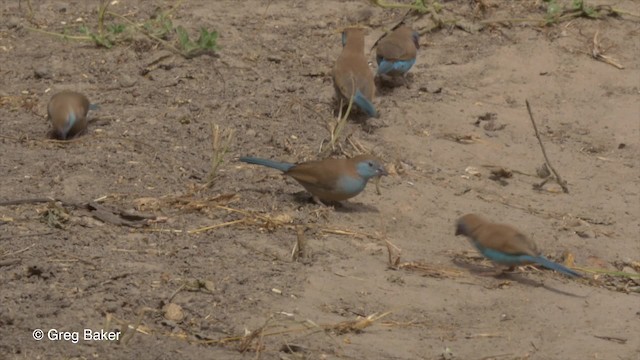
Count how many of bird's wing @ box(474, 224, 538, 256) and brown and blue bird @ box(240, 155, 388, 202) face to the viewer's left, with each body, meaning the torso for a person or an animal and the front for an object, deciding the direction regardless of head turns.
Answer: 1

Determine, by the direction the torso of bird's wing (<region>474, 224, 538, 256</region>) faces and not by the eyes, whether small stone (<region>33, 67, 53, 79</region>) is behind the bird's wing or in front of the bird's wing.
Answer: in front

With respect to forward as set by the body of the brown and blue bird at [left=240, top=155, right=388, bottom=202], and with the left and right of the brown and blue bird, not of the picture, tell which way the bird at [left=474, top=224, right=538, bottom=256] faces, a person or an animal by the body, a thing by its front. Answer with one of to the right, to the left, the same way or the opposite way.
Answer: the opposite way

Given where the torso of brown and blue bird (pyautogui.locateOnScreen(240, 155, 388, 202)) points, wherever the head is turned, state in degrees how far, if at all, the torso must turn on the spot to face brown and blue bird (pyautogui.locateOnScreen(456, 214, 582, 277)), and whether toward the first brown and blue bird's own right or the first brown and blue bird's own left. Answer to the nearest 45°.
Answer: approximately 45° to the first brown and blue bird's own right

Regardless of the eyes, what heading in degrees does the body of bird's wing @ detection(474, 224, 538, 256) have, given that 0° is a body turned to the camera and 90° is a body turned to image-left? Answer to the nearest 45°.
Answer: approximately 90°

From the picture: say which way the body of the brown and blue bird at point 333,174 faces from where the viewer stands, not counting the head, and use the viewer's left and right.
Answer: facing to the right of the viewer

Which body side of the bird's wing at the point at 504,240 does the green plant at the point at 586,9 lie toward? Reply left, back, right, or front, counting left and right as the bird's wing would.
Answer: right

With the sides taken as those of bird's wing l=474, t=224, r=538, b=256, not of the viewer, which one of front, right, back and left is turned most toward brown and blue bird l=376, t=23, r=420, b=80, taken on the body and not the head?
right

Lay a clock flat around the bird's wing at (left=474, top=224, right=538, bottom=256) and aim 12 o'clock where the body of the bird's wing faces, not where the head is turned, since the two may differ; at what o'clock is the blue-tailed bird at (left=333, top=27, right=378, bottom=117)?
The blue-tailed bird is roughly at 2 o'clock from the bird's wing.

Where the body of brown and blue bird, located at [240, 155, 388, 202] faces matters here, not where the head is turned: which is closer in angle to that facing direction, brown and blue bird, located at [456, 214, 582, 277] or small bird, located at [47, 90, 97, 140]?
the brown and blue bird

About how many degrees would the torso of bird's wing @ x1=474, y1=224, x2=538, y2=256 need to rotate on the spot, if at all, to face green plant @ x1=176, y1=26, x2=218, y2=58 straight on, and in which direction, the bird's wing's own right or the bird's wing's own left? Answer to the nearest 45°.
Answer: approximately 45° to the bird's wing's own right
